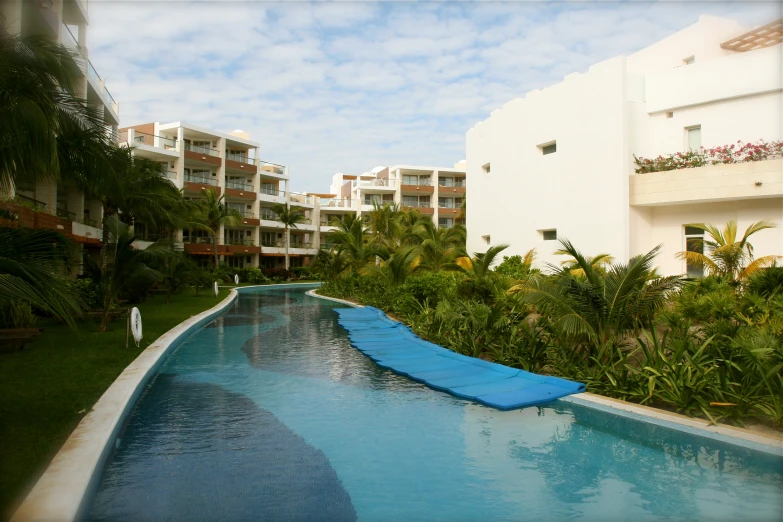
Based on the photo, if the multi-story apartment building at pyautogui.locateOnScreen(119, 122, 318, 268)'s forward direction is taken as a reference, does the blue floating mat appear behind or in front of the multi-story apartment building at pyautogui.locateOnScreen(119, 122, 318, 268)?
in front

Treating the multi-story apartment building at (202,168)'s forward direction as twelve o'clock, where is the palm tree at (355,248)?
The palm tree is roughly at 1 o'clock from the multi-story apartment building.

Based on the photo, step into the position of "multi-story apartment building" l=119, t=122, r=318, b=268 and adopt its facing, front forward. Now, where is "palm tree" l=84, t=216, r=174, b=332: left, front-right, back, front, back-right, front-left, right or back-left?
front-right

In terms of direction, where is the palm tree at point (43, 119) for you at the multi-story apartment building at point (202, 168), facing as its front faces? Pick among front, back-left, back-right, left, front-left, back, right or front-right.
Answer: front-right

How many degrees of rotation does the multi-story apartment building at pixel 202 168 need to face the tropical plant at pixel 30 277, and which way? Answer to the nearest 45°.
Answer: approximately 45° to its right

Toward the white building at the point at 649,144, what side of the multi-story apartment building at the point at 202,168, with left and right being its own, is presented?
front

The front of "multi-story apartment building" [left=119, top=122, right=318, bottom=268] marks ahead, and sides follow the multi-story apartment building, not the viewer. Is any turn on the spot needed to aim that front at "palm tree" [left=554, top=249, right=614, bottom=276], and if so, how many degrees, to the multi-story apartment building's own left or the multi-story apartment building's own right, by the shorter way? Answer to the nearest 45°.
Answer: approximately 45° to the multi-story apartment building's own right

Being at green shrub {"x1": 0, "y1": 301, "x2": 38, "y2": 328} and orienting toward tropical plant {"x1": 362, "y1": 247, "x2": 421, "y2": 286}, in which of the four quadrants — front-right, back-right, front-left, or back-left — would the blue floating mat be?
front-right

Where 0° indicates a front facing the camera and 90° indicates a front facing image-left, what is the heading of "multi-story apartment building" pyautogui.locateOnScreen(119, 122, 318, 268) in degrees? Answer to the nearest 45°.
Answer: approximately 315°

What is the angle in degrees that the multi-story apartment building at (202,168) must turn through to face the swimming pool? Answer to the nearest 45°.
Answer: approximately 45° to its right

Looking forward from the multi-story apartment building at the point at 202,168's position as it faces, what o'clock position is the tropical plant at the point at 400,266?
The tropical plant is roughly at 1 o'clock from the multi-story apartment building.

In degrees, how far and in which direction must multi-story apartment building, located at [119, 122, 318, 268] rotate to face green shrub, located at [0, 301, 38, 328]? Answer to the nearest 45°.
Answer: approximately 45° to its right
